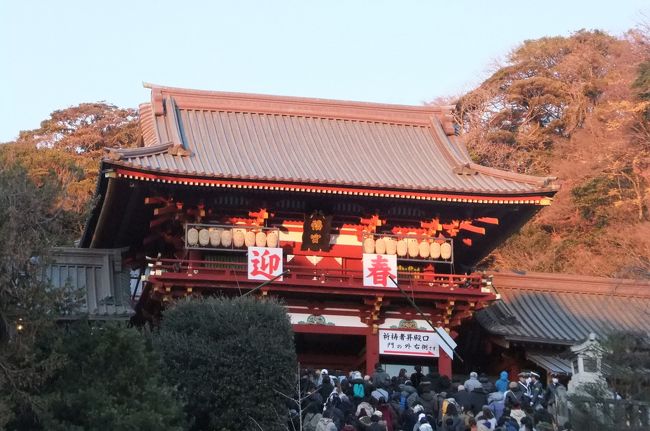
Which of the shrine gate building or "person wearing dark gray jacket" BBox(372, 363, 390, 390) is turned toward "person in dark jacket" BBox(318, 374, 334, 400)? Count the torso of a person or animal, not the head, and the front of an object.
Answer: the shrine gate building

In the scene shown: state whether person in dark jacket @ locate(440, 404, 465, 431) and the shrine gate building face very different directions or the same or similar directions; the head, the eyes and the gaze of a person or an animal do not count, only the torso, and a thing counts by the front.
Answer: very different directions

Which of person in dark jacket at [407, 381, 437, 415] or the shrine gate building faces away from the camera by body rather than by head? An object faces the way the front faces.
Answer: the person in dark jacket

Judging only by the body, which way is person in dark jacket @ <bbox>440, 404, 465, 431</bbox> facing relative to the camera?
away from the camera

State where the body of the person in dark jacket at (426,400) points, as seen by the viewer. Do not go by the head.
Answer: away from the camera

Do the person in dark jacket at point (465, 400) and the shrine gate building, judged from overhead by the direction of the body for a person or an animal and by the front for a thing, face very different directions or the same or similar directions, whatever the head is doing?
very different directions

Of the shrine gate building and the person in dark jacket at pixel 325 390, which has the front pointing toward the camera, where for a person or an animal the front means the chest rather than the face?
the shrine gate building

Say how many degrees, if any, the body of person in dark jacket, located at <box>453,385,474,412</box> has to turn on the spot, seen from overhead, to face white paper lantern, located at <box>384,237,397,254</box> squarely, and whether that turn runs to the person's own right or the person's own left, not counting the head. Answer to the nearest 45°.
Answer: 0° — they already face it

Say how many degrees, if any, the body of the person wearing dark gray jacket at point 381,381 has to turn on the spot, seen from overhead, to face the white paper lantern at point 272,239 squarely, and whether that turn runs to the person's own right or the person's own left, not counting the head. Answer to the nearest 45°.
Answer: approximately 45° to the person's own left

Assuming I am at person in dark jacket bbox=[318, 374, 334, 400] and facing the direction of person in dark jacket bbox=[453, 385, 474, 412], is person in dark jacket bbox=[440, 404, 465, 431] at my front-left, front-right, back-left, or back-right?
front-right

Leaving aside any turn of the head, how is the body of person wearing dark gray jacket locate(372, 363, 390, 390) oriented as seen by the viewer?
away from the camera

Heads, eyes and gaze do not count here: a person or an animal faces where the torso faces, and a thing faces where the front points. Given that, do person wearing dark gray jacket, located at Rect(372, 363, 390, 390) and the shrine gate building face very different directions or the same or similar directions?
very different directions

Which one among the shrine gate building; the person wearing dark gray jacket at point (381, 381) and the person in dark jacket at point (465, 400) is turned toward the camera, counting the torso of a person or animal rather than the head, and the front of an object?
the shrine gate building

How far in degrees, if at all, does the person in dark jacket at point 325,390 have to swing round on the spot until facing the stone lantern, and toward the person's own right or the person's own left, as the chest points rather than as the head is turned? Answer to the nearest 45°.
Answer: approximately 90° to the person's own right

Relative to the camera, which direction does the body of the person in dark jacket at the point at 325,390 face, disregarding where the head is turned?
away from the camera

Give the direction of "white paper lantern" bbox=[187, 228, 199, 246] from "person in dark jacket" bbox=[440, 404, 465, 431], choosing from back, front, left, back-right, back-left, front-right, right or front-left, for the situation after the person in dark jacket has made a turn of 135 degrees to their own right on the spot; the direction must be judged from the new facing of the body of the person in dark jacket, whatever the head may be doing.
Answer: back

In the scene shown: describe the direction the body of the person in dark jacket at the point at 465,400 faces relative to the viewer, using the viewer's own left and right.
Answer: facing away from the viewer

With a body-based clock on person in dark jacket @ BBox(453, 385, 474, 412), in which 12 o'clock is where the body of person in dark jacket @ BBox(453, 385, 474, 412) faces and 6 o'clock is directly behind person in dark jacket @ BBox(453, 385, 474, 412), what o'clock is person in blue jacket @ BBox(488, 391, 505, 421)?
person in blue jacket @ BBox(488, 391, 505, 421) is roughly at 3 o'clock from person in dark jacket @ BBox(453, 385, 474, 412).

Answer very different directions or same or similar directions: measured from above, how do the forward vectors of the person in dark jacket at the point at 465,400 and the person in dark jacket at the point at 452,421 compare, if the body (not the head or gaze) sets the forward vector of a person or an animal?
same or similar directions

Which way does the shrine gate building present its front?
toward the camera
